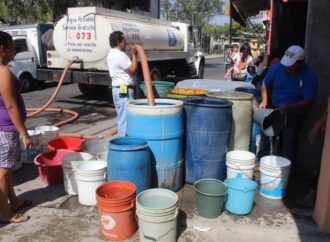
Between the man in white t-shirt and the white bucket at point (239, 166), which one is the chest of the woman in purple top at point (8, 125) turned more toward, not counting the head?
the white bucket

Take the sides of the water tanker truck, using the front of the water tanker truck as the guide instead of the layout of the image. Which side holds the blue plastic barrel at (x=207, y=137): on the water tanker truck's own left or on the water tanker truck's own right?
on the water tanker truck's own right

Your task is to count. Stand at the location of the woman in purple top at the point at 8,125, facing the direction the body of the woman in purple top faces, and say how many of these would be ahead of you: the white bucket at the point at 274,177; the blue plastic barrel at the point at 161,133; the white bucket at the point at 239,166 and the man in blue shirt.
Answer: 4

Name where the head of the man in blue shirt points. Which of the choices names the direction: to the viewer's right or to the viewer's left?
to the viewer's left

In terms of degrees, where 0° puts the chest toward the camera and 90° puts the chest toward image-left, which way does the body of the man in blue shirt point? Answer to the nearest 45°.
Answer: approximately 45°

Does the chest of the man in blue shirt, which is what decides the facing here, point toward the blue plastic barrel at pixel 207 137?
yes

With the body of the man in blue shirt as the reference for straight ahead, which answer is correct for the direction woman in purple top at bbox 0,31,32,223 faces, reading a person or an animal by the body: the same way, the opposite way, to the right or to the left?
the opposite way

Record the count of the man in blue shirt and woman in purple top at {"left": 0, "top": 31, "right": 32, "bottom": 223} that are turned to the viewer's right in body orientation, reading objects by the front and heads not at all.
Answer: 1

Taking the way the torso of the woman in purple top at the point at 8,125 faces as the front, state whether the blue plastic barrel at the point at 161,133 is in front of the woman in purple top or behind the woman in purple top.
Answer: in front

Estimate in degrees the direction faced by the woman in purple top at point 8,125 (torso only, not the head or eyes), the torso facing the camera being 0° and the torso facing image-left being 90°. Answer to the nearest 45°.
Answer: approximately 270°

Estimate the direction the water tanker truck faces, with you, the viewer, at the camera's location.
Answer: facing away from the viewer and to the right of the viewer

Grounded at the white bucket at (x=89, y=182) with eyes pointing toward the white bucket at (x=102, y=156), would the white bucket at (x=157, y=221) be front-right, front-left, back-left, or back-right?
back-right

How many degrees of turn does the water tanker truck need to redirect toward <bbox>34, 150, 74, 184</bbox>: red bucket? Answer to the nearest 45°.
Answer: approximately 135° to its right

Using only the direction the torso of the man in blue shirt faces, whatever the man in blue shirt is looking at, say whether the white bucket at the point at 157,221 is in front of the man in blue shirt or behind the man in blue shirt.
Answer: in front

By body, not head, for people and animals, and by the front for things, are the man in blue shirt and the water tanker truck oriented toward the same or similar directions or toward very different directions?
very different directions

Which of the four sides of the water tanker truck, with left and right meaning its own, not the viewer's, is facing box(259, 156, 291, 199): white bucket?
right
